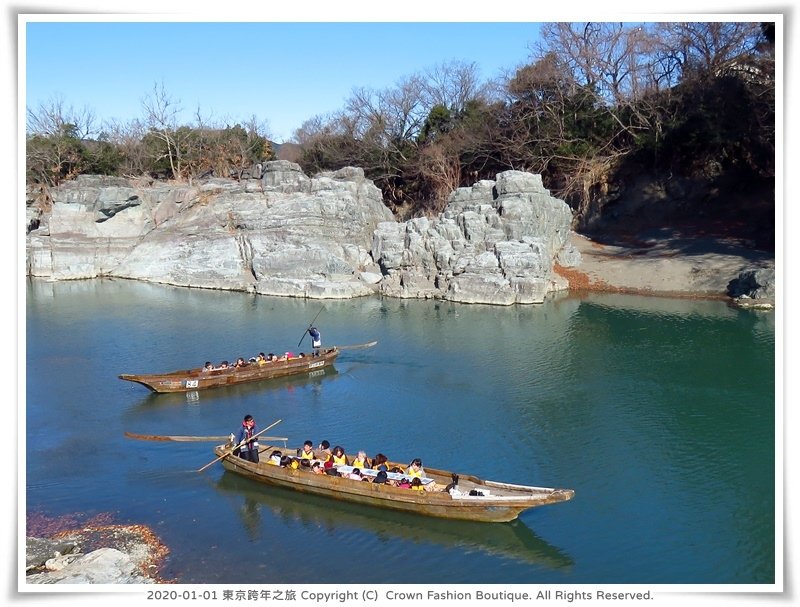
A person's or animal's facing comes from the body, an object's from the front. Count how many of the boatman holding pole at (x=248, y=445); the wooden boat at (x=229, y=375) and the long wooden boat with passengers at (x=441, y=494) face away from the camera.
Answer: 0

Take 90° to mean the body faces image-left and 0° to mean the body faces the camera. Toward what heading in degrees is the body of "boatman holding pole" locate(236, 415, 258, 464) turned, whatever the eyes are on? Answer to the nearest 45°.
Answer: approximately 315°

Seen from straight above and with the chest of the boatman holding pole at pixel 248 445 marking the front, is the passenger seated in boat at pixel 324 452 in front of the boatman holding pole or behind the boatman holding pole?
in front

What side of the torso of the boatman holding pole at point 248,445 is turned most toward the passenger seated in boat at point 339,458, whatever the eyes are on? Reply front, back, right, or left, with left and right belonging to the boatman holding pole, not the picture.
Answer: front

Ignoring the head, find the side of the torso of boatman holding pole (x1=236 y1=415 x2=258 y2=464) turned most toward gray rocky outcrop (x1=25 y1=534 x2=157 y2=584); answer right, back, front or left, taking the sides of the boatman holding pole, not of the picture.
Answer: right

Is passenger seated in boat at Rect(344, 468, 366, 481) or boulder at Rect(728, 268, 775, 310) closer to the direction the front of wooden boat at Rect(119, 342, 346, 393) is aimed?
the passenger seated in boat

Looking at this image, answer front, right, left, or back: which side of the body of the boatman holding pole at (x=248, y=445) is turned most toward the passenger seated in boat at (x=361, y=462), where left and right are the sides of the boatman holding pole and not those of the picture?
front

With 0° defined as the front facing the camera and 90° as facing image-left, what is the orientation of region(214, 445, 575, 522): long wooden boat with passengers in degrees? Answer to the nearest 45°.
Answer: approximately 315°

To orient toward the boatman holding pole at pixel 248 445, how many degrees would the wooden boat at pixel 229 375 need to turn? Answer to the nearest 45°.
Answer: approximately 45° to its left

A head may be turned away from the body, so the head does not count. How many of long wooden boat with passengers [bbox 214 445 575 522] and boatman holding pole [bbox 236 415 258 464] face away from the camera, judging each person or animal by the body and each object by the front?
0

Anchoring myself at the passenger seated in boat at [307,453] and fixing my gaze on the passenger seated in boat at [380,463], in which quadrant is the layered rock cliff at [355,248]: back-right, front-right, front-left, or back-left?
back-left

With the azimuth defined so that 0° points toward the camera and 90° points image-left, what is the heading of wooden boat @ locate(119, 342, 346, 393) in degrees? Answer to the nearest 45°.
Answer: approximately 45°
